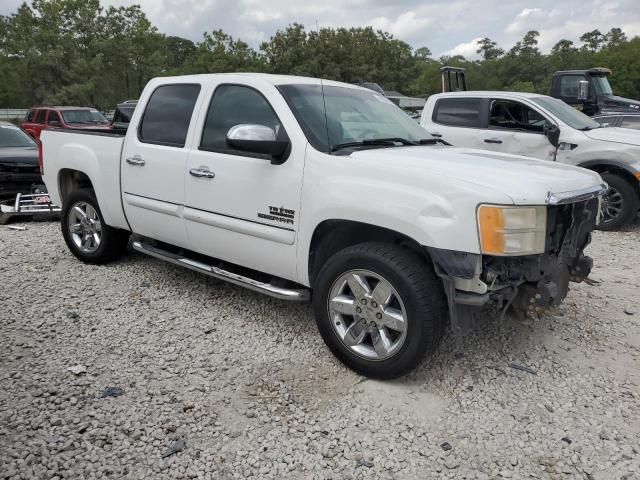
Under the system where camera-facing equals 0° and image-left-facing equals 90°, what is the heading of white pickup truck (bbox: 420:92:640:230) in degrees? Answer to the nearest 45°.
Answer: approximately 315°

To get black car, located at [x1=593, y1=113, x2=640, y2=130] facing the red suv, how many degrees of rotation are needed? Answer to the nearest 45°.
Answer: approximately 135° to its right

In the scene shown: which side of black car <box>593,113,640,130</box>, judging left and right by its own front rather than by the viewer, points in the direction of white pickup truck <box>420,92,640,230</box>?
right

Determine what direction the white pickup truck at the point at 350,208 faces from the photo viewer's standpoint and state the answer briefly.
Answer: facing the viewer and to the right of the viewer

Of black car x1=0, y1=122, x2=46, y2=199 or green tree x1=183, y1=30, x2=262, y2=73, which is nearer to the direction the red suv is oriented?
the black car

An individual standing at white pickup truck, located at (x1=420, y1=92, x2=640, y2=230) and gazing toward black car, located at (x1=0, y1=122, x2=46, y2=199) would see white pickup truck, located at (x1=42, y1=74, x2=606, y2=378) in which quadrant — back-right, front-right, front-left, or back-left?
front-left

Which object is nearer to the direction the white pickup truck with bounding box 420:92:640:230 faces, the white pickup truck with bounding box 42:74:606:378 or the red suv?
the white pickup truck

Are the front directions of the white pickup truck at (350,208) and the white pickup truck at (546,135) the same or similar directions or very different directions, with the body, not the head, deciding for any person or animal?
same or similar directions

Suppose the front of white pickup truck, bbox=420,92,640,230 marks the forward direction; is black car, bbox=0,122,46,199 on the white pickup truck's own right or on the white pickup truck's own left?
on the white pickup truck's own right

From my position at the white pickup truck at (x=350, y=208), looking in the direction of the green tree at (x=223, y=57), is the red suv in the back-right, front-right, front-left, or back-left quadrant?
front-left
